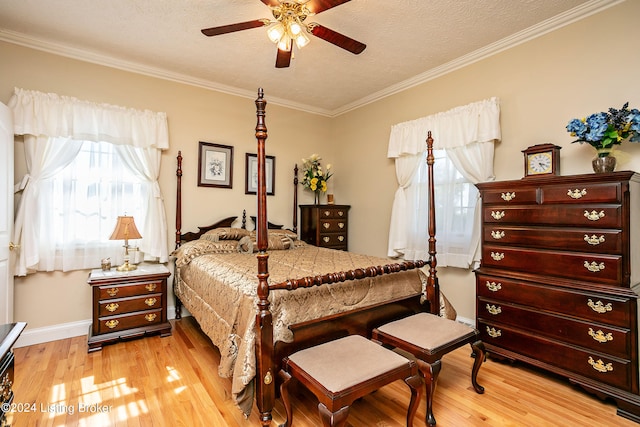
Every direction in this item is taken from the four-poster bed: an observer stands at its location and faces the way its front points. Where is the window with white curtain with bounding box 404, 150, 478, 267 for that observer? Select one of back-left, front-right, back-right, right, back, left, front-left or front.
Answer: left

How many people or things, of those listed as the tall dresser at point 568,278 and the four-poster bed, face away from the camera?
0

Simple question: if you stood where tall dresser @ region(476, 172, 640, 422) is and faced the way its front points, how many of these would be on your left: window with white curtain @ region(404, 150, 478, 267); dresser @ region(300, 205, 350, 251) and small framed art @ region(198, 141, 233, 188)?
0

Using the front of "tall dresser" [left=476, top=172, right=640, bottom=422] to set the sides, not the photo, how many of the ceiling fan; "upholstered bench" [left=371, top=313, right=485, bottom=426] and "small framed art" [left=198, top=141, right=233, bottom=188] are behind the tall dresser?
0

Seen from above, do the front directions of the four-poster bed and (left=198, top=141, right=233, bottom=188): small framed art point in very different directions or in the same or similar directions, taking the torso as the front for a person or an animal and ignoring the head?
same or similar directions

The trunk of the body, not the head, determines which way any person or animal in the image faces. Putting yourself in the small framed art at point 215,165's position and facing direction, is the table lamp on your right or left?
on your right

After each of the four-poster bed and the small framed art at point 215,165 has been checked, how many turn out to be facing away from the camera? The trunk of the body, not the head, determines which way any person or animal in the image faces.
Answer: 0

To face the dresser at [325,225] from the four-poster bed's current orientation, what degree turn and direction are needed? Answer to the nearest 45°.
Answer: approximately 135° to its left

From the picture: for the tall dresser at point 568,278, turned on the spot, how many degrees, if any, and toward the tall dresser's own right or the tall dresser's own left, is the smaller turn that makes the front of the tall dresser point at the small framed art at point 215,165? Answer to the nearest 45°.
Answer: approximately 45° to the tall dresser's own right

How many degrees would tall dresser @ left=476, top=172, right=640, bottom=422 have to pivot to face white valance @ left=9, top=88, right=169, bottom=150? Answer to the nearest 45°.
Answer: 0° — it already faces it

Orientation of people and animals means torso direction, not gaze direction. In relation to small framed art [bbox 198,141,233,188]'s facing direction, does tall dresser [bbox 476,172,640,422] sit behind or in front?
in front

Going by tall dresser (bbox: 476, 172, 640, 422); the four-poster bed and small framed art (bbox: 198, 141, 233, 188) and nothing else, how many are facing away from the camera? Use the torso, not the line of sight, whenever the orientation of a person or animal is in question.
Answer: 0

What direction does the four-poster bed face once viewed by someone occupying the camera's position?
facing the viewer and to the right of the viewer
